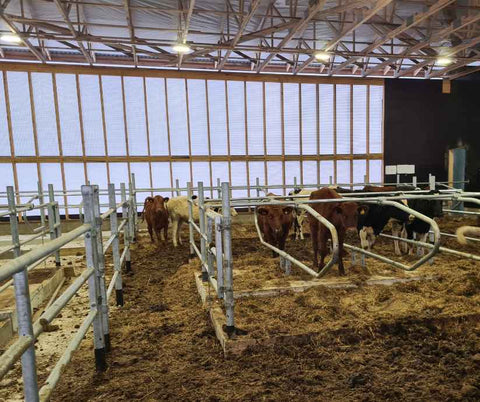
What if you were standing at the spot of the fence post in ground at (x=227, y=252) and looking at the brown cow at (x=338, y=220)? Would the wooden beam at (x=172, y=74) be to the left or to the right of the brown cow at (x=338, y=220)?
left

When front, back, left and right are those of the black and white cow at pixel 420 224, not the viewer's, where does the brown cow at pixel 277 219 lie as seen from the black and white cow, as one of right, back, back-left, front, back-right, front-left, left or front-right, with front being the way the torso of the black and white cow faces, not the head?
right

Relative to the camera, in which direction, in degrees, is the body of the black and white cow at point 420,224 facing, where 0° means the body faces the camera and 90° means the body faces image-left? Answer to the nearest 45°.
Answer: approximately 45°

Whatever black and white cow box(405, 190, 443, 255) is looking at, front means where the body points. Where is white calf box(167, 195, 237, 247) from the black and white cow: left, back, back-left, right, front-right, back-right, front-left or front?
back-right
